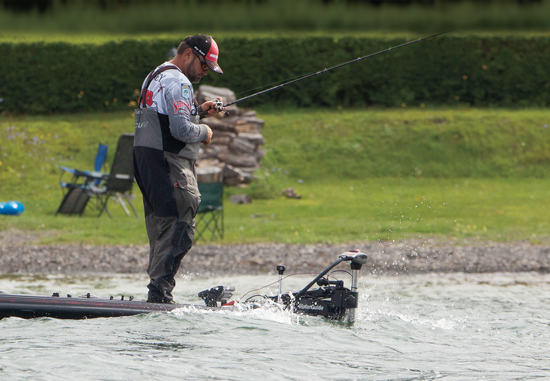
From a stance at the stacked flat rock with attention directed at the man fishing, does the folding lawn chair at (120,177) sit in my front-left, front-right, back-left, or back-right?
front-right

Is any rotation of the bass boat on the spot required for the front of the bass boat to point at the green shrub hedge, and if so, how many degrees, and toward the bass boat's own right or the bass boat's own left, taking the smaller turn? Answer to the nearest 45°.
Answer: approximately 90° to the bass boat's own left

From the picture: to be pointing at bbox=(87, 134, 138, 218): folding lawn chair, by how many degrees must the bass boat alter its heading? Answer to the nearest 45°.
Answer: approximately 90° to its left

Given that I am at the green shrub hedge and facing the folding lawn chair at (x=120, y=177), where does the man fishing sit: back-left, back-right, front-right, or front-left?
front-left

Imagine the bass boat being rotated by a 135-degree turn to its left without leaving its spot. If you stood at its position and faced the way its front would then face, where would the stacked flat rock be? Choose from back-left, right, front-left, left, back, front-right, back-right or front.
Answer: front-right

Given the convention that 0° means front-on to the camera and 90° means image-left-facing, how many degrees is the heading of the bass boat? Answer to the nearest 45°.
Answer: approximately 270°
